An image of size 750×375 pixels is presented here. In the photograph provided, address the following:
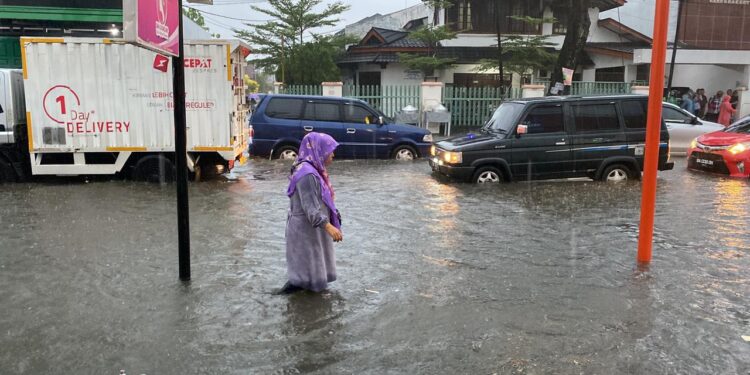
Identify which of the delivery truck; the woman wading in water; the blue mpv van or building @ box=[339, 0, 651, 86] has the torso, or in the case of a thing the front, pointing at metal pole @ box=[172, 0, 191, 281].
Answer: the building

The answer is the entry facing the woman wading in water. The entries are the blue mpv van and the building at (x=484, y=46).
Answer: the building

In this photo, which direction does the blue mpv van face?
to the viewer's right

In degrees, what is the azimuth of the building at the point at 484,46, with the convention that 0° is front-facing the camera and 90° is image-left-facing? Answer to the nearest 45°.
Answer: approximately 0°

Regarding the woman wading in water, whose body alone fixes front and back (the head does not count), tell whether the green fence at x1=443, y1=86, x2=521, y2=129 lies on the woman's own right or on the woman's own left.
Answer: on the woman's own left

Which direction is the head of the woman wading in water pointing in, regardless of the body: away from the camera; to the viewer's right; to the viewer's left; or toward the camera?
to the viewer's right

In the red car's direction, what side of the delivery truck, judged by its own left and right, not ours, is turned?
back

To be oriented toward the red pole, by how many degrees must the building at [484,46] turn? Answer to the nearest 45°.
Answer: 0° — it already faces it

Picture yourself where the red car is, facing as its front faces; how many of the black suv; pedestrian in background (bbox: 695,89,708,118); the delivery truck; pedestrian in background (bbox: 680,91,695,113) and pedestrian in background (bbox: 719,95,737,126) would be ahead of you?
2

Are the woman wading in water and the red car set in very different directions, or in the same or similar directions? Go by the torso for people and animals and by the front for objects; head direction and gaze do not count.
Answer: very different directions

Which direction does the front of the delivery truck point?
to the viewer's left

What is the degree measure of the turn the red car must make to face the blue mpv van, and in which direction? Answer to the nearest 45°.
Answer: approximately 45° to its right

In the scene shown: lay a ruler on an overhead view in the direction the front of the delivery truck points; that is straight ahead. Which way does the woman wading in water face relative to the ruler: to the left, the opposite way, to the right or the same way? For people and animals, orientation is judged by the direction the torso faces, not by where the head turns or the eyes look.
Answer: the opposite way

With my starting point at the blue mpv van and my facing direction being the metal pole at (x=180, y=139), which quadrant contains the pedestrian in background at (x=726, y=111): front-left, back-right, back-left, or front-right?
back-left

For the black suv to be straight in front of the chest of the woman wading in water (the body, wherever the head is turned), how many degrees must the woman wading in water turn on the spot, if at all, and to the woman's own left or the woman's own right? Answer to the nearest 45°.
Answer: approximately 45° to the woman's own left

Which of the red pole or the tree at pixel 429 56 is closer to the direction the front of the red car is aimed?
the red pole

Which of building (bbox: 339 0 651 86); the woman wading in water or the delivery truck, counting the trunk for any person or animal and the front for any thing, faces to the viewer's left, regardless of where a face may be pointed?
the delivery truck
